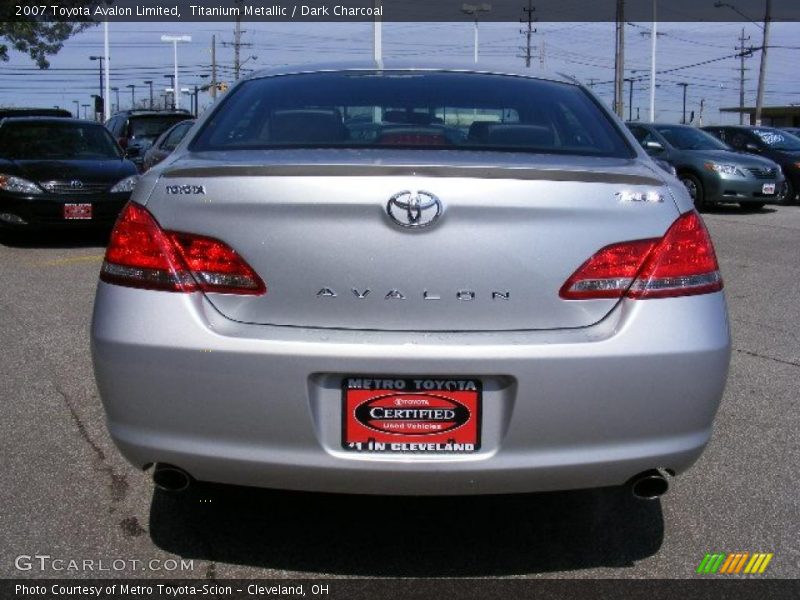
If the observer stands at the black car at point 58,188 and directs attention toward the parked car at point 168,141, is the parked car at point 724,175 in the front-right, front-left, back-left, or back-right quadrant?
front-right

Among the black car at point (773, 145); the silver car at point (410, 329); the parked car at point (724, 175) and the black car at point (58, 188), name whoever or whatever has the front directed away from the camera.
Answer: the silver car

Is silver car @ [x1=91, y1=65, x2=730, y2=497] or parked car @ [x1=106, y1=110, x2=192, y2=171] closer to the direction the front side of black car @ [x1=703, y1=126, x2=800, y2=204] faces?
the silver car

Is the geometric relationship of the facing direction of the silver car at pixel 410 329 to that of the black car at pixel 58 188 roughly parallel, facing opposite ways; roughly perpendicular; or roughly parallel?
roughly parallel, facing opposite ways

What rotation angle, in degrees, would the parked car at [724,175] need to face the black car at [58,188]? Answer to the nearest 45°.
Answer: approximately 90° to its right

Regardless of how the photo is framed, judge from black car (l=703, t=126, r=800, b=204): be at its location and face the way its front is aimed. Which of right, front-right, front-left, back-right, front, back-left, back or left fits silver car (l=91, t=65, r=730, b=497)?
front-right

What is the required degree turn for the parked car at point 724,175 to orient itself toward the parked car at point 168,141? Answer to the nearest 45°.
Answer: approximately 90° to its right

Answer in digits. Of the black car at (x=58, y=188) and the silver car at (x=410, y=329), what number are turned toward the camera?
1

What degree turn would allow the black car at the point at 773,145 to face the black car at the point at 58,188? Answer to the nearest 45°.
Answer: approximately 90° to its right

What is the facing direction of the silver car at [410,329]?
away from the camera

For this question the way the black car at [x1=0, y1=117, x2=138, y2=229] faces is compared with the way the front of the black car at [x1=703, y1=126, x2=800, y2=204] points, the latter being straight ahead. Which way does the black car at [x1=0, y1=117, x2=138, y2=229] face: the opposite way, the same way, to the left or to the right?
the same way

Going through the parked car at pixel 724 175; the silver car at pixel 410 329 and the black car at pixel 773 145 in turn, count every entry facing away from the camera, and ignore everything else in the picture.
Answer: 1

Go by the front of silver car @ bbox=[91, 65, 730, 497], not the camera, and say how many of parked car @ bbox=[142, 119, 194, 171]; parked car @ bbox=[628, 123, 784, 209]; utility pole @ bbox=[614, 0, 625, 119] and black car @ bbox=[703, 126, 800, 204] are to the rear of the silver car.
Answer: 0

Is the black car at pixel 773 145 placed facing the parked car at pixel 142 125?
no

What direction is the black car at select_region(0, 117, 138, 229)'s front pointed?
toward the camera

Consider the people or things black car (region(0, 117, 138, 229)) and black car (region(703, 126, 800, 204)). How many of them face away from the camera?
0

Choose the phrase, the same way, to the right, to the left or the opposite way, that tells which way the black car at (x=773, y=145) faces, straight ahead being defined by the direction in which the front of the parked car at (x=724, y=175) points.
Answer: the same way

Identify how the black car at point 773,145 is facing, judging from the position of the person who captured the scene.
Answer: facing the viewer and to the right of the viewer

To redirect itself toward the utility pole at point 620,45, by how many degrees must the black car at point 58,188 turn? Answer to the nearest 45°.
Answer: approximately 135° to its left

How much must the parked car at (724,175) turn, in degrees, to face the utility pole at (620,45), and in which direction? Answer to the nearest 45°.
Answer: approximately 135° to its left

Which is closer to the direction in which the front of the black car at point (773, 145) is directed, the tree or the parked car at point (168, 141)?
the parked car
